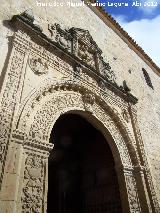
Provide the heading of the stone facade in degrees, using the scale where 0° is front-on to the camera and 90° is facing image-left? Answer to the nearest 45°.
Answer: approximately 315°
